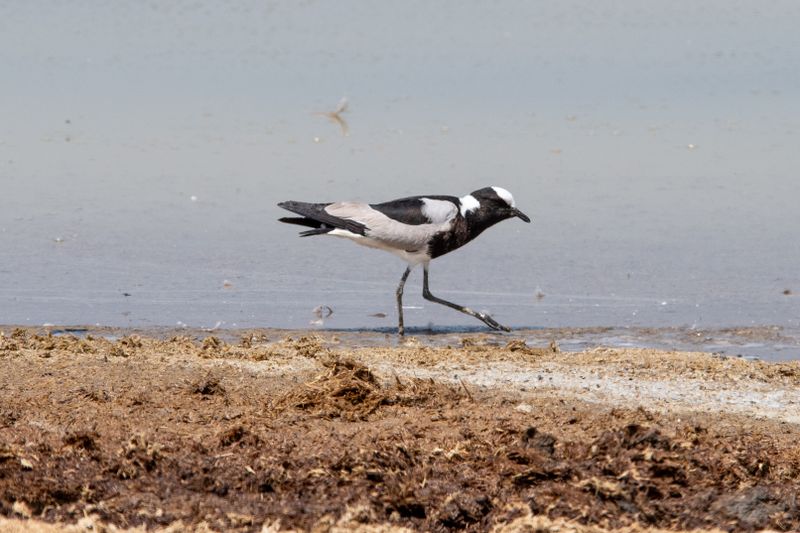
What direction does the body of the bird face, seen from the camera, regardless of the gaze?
to the viewer's right

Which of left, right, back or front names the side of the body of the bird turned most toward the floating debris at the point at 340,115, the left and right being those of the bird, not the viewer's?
left
